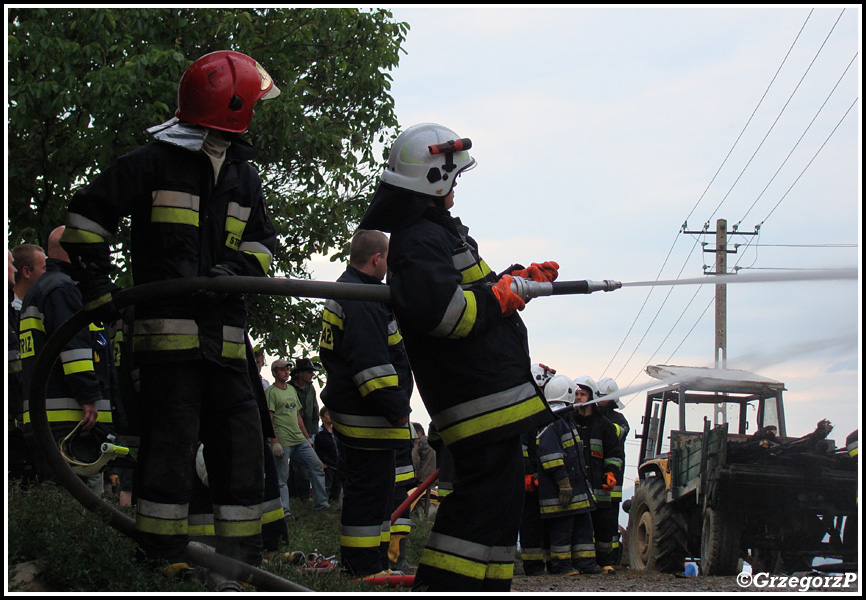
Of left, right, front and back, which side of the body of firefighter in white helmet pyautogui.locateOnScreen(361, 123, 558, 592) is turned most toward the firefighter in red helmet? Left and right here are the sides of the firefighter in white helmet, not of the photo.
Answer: back

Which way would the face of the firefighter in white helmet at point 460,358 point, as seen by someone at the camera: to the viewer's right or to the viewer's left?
to the viewer's right

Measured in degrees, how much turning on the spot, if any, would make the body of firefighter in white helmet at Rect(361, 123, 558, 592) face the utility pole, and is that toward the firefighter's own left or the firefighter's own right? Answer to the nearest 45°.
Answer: approximately 90° to the firefighter's own left

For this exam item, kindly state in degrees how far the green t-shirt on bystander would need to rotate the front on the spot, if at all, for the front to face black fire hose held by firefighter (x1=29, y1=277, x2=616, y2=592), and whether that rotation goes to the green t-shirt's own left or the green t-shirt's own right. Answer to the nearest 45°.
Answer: approximately 45° to the green t-shirt's own right

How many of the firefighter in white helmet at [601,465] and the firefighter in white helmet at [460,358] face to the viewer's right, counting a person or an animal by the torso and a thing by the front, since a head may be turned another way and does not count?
1

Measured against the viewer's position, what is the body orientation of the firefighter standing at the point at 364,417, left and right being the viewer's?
facing away from the viewer and to the right of the viewer

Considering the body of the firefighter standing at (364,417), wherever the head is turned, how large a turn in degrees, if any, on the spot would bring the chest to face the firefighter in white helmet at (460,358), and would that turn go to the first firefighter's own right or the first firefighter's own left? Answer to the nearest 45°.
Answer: approximately 135° to the first firefighter's own right

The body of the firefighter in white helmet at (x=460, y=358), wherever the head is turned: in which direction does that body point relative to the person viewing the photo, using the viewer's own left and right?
facing to the right of the viewer

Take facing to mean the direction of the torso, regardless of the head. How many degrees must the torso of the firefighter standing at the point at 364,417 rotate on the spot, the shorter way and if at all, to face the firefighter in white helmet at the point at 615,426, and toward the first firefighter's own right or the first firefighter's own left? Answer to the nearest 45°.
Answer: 0° — they already face them
